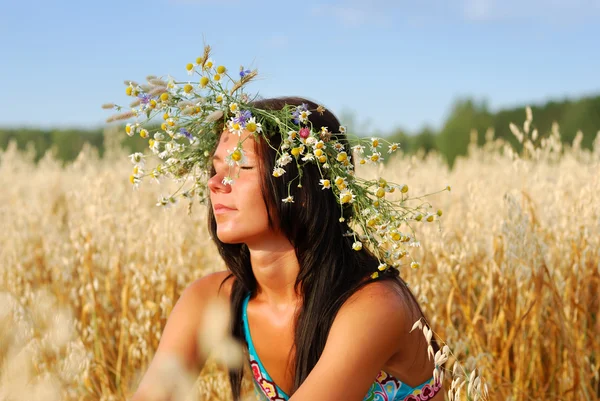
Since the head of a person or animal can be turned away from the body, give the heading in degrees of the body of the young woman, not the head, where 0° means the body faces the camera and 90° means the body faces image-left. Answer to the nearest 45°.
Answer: approximately 45°
